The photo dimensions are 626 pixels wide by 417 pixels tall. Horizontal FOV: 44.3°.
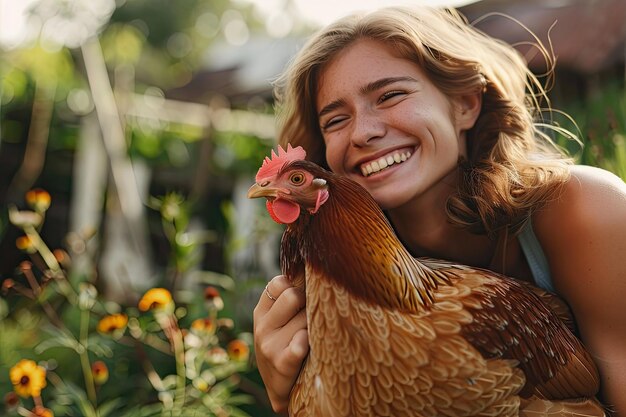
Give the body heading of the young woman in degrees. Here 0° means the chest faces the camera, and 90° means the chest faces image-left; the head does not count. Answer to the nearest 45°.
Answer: approximately 45°

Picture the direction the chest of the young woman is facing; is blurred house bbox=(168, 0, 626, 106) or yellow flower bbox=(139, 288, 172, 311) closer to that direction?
the yellow flower

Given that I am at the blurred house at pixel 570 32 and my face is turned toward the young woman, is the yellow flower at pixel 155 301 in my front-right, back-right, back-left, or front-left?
front-right

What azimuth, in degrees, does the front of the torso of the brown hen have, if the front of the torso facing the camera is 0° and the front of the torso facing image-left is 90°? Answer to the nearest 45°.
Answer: approximately 45°

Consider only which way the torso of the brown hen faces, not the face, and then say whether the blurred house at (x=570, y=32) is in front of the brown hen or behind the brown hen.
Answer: behind

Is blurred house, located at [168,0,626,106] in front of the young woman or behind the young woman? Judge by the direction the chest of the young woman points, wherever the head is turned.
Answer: behind

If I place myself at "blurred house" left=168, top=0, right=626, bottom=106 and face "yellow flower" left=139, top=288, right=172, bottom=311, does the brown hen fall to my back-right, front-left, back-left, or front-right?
front-left

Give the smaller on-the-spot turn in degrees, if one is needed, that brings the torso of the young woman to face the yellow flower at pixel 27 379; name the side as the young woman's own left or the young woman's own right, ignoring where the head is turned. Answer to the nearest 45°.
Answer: approximately 45° to the young woman's own right
